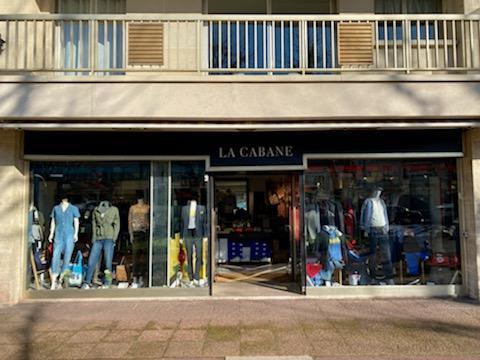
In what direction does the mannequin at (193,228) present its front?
toward the camera

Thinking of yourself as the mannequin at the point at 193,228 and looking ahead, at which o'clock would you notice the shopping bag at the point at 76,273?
The shopping bag is roughly at 3 o'clock from the mannequin.

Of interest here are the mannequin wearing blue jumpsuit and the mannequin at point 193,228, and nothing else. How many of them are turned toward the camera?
2

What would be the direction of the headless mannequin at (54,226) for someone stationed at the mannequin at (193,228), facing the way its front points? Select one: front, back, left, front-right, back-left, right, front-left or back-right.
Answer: right

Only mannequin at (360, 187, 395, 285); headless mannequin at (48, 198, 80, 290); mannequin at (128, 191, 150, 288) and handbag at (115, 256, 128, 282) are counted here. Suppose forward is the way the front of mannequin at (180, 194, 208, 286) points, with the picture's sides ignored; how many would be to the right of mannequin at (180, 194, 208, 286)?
3

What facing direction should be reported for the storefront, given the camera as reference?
facing the viewer

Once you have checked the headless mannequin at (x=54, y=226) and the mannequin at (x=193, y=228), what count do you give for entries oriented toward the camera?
2
